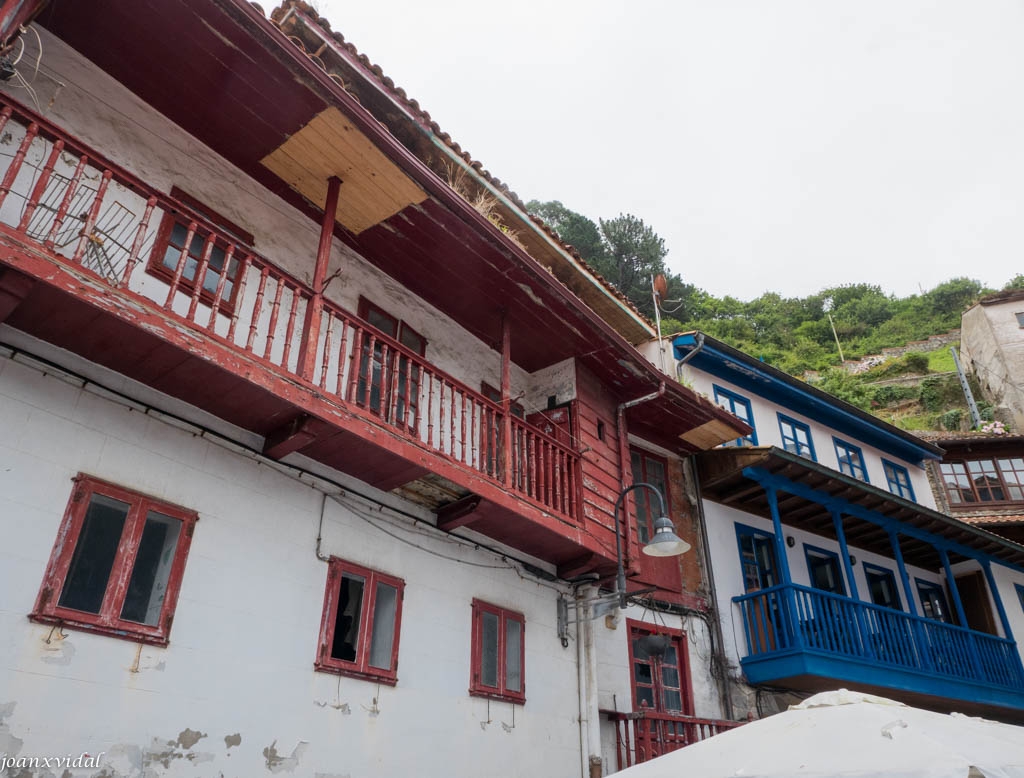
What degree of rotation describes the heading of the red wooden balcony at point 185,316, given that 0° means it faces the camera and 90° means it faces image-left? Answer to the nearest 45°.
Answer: approximately 315°

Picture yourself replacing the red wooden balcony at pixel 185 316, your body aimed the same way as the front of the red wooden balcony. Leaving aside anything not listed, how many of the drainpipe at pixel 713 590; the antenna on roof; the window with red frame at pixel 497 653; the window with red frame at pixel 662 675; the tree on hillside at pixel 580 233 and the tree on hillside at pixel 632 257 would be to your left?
6

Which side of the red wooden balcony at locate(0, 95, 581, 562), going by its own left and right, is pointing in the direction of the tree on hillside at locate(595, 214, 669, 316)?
left

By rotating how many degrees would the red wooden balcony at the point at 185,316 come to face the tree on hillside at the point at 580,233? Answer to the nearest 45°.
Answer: approximately 90° to its left

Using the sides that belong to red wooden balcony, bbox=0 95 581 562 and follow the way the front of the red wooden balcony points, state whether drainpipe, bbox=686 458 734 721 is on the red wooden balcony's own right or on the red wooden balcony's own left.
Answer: on the red wooden balcony's own left

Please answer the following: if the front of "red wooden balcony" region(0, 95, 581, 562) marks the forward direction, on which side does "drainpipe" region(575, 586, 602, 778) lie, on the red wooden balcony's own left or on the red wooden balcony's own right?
on the red wooden balcony's own left

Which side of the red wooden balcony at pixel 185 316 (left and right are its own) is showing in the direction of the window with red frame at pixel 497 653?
left

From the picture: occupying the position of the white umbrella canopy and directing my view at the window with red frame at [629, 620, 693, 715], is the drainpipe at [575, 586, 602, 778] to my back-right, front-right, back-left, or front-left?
front-left

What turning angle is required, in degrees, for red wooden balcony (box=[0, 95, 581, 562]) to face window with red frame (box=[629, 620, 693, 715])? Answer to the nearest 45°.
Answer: approximately 90° to its left

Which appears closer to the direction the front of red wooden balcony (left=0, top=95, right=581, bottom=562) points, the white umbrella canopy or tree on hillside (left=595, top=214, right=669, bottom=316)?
the white umbrella canopy

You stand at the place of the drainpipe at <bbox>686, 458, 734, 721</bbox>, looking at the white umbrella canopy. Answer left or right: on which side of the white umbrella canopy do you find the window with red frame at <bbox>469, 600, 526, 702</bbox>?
right
